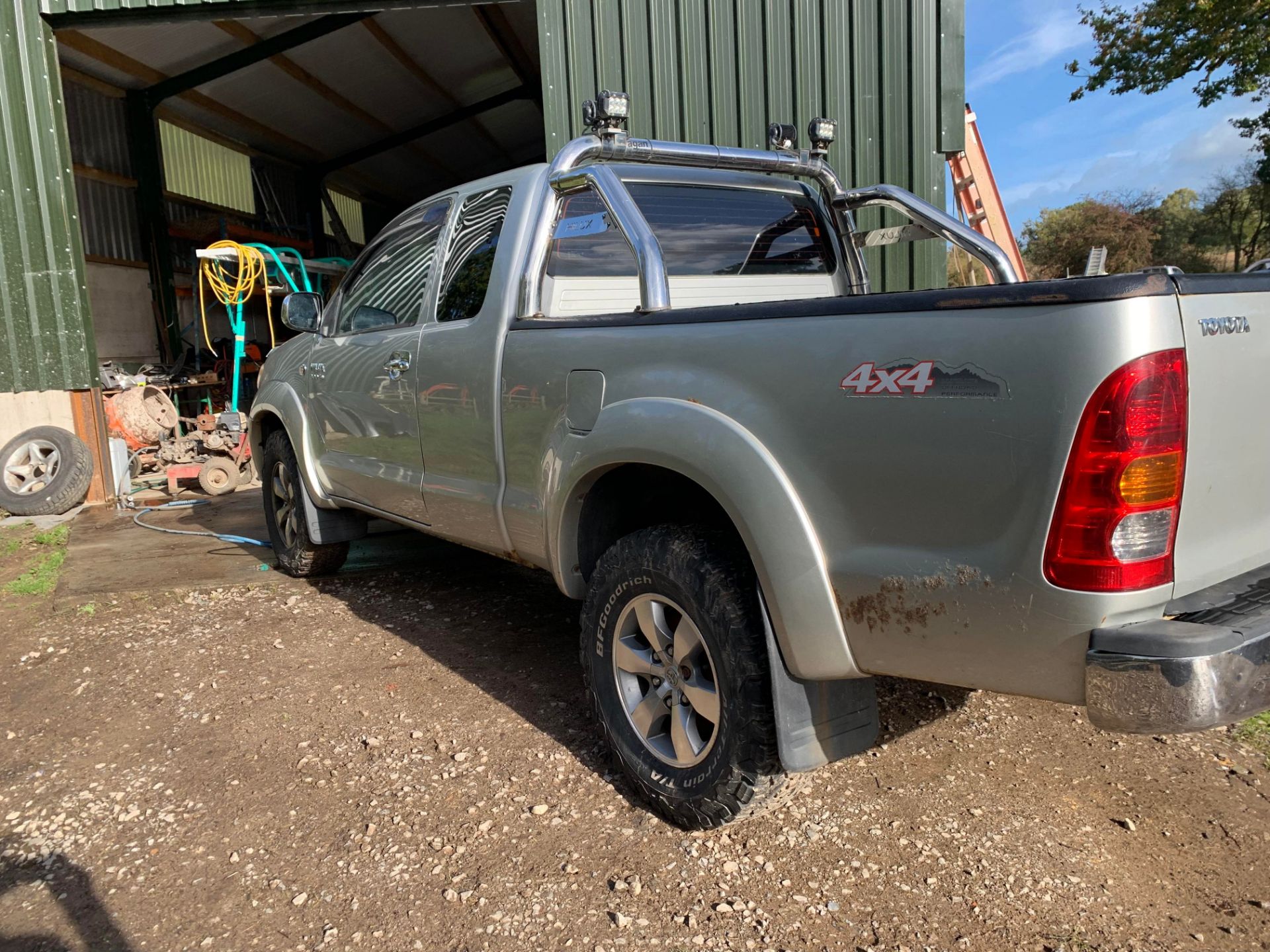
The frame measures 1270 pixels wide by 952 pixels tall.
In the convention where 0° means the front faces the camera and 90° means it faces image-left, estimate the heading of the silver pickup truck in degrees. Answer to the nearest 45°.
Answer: approximately 135°

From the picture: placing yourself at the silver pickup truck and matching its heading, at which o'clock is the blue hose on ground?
The blue hose on ground is roughly at 12 o'clock from the silver pickup truck.

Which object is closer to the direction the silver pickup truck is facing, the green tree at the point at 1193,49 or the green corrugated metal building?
the green corrugated metal building

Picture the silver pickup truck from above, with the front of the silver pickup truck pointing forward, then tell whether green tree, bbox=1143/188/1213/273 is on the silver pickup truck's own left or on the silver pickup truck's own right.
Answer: on the silver pickup truck's own right

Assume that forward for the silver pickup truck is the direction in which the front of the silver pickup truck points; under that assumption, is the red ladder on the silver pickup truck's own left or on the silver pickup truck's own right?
on the silver pickup truck's own right

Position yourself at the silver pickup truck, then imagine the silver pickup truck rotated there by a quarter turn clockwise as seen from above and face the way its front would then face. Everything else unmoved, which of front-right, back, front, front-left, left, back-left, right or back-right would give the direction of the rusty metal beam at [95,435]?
left

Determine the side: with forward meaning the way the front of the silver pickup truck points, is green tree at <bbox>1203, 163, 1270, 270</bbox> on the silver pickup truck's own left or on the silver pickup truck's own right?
on the silver pickup truck's own right

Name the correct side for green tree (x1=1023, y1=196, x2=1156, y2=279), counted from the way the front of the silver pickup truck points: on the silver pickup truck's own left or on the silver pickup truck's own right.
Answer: on the silver pickup truck's own right

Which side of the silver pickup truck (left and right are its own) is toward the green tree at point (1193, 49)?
right

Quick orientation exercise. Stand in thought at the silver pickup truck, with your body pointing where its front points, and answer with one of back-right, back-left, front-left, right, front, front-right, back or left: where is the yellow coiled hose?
front

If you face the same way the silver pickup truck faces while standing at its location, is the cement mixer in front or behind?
in front
